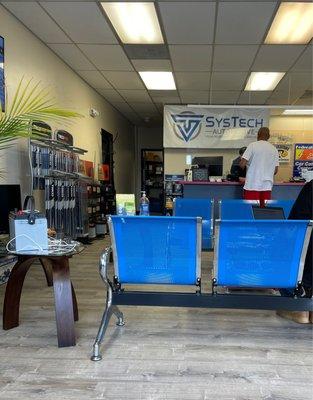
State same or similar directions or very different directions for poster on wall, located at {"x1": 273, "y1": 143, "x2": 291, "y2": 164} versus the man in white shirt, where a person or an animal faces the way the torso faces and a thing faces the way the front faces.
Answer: very different directions

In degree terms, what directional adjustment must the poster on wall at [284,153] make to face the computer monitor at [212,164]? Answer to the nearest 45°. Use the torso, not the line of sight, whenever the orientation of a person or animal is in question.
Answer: approximately 45° to its right

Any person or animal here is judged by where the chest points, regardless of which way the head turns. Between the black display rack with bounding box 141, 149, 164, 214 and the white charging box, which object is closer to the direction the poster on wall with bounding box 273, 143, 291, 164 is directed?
the white charging box

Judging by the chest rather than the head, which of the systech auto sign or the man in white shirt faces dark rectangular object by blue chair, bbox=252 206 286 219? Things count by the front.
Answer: the systech auto sign

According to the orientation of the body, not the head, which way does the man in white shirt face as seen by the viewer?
away from the camera

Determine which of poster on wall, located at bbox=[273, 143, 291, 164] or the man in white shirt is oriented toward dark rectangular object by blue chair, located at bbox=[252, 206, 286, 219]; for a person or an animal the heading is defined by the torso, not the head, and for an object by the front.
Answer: the poster on wall

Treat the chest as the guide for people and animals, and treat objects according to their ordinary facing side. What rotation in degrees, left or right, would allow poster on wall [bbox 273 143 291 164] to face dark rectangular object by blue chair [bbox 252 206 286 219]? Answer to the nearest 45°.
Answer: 0° — it already faces it

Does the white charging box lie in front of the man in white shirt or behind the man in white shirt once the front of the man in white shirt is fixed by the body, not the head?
behind

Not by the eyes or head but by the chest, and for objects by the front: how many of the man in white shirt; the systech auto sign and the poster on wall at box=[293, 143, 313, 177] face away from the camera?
1

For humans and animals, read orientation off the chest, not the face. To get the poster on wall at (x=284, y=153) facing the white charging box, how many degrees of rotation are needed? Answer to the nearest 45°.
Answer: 0° — it already faces it

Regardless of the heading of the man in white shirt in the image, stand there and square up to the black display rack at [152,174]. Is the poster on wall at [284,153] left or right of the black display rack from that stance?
right
